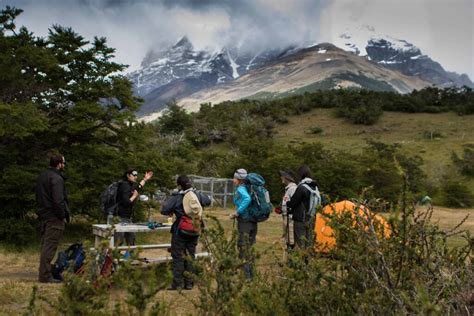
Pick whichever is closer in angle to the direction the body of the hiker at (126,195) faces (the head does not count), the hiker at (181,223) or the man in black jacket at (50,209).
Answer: the hiker

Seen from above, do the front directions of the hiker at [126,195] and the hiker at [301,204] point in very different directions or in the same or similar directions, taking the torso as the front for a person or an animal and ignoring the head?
very different directions

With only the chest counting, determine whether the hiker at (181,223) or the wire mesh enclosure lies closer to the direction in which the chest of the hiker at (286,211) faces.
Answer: the hiker

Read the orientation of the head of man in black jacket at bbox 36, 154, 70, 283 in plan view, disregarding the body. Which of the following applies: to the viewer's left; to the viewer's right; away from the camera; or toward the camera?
to the viewer's right

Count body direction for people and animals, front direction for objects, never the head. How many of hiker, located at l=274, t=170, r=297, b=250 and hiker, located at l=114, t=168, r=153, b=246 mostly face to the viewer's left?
1

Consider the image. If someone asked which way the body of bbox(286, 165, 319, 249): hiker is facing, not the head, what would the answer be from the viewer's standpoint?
to the viewer's left

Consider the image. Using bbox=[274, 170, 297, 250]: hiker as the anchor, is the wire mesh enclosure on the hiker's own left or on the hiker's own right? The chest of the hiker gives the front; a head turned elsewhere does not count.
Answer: on the hiker's own right

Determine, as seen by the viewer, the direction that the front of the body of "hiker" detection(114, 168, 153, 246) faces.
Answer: to the viewer's right

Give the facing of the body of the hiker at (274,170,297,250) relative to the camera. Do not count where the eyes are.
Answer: to the viewer's left

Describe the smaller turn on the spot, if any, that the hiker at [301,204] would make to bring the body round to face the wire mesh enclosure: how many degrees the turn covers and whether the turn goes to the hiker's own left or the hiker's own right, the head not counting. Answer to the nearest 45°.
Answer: approximately 90° to the hiker's own right

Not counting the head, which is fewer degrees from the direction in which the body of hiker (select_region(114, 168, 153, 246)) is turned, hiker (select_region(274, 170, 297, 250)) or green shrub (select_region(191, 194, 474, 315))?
the hiker

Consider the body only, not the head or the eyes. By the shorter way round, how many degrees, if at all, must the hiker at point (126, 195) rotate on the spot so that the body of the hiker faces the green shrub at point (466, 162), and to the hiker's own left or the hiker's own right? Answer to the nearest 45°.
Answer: approximately 45° to the hiker's own left

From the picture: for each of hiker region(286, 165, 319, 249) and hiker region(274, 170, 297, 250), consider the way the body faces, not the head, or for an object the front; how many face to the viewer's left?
2
